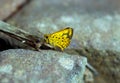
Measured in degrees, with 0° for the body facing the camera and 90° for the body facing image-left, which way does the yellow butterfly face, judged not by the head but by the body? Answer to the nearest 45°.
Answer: approximately 90°

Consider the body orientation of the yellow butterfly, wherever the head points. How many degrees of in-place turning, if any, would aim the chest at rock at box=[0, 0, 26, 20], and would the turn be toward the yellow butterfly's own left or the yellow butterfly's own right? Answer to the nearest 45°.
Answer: approximately 45° to the yellow butterfly's own right
